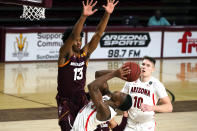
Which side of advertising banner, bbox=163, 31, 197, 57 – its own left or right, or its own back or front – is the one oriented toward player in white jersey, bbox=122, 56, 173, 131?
front

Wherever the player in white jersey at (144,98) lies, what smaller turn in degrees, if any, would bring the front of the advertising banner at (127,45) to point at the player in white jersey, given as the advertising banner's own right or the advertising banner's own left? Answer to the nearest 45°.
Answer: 0° — it already faces them

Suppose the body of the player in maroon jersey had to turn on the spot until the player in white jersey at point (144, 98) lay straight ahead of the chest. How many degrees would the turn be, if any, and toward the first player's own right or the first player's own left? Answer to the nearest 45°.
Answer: approximately 45° to the first player's own left

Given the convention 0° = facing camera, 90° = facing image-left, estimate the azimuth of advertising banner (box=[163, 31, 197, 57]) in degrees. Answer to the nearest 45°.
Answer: approximately 0°

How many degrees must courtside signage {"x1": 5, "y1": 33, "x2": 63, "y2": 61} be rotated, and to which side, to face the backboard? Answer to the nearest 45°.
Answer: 0° — it already faces it

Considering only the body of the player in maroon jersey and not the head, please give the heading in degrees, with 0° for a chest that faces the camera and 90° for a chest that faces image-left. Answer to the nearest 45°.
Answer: approximately 315°

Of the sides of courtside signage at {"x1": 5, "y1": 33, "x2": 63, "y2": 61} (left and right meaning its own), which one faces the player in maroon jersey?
front

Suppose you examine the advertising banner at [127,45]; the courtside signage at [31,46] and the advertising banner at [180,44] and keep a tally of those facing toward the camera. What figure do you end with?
3

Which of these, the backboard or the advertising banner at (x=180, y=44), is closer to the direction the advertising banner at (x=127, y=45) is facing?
the backboard

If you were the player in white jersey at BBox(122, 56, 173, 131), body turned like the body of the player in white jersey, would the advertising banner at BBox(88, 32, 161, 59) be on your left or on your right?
on your right

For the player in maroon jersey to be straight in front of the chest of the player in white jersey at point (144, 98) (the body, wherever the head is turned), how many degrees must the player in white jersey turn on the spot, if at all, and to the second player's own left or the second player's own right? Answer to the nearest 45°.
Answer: approximately 45° to the second player's own right

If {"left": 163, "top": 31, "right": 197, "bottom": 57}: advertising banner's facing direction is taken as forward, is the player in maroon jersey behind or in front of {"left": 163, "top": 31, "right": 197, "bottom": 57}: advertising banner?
in front
